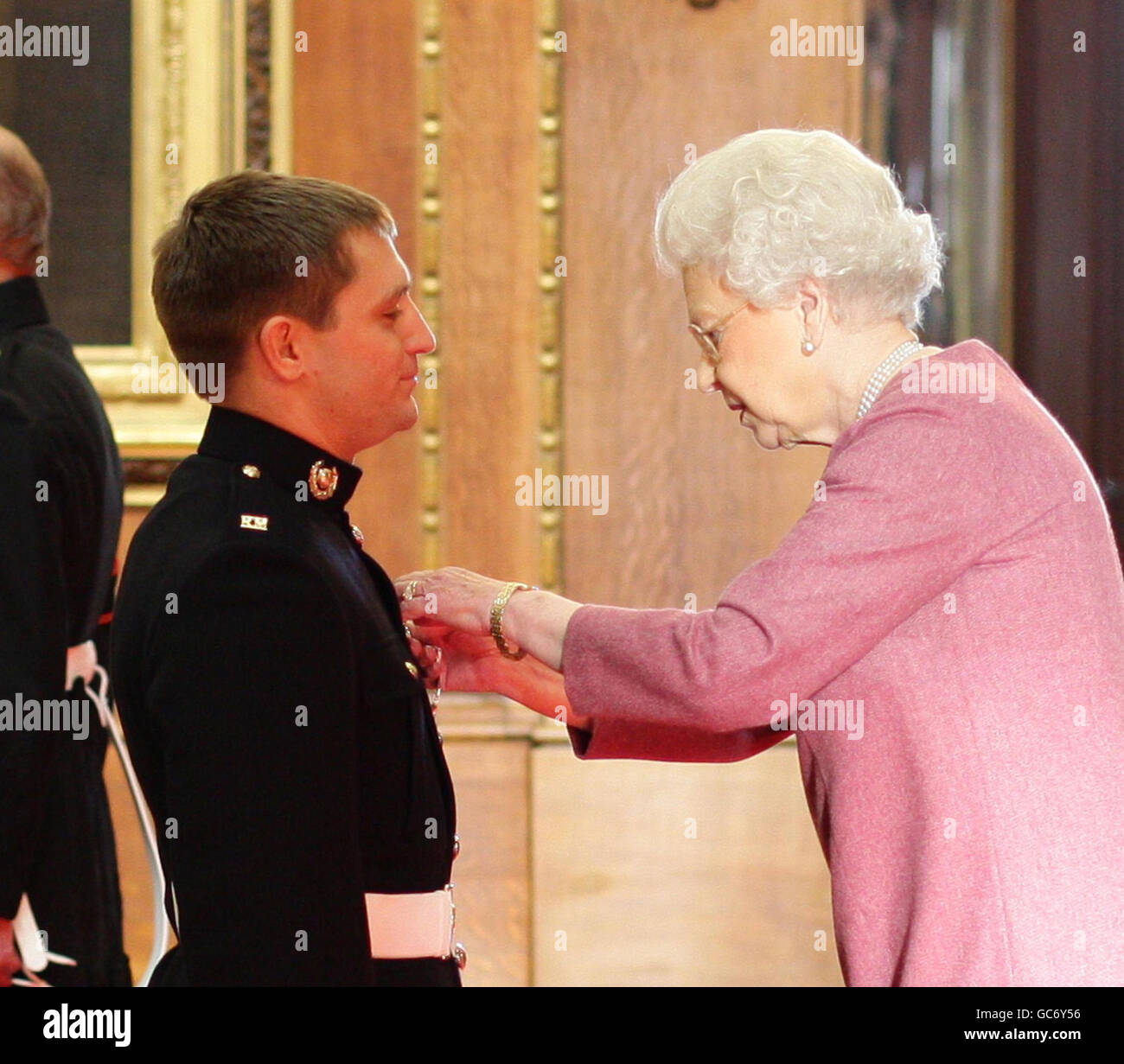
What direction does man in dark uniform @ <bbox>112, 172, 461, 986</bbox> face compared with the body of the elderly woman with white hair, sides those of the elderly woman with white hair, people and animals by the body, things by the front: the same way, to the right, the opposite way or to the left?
the opposite way

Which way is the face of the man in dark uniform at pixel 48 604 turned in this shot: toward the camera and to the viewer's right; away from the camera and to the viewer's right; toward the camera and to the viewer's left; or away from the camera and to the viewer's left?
away from the camera and to the viewer's left

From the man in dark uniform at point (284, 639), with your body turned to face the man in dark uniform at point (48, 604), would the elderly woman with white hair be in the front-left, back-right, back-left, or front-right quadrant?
back-right

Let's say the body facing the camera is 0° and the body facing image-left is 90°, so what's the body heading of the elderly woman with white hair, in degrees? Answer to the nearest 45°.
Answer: approximately 90°

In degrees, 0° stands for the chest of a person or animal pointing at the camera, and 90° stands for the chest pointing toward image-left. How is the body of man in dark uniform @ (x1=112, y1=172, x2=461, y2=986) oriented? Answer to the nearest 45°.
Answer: approximately 270°

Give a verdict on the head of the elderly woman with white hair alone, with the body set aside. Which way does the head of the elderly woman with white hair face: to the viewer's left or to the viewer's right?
to the viewer's left
